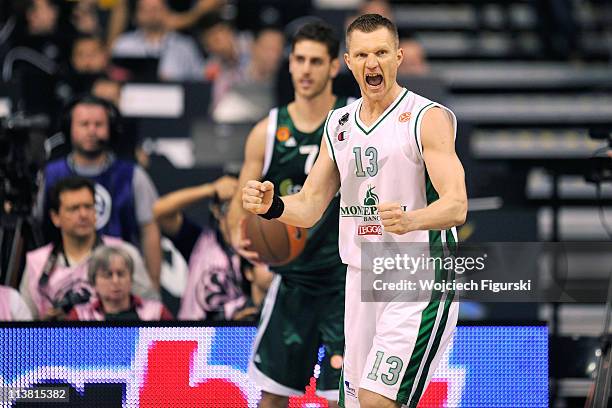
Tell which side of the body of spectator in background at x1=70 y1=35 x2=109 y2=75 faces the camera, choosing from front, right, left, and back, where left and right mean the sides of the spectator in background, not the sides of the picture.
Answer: front

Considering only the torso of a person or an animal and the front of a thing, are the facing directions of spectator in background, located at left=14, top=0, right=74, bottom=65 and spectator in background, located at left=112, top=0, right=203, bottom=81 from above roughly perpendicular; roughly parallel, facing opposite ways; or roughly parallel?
roughly parallel

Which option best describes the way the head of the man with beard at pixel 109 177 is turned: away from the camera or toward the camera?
toward the camera

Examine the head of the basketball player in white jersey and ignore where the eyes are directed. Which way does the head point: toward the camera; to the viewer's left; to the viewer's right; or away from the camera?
toward the camera

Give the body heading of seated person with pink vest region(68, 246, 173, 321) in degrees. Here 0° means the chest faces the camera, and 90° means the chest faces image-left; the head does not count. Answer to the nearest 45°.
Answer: approximately 0°

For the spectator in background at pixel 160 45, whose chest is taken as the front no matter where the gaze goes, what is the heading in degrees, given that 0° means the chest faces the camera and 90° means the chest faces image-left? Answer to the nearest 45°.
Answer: approximately 0°

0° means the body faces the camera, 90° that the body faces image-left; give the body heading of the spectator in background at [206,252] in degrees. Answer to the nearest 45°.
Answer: approximately 315°

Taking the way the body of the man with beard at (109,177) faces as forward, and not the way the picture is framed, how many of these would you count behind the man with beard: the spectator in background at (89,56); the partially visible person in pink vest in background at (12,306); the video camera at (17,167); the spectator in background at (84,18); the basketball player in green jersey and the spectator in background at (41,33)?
3

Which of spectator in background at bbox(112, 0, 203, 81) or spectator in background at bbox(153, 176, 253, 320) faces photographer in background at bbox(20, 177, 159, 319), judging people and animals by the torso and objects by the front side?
spectator in background at bbox(112, 0, 203, 81)

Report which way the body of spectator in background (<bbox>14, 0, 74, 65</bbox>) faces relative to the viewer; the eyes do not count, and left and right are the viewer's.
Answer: facing the viewer

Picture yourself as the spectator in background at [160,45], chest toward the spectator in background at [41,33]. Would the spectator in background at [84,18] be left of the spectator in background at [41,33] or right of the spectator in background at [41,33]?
right

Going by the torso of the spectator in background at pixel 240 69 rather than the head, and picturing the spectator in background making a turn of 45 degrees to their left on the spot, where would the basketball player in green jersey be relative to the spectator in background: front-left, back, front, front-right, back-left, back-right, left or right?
front-right

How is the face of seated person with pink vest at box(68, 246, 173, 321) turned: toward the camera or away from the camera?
toward the camera

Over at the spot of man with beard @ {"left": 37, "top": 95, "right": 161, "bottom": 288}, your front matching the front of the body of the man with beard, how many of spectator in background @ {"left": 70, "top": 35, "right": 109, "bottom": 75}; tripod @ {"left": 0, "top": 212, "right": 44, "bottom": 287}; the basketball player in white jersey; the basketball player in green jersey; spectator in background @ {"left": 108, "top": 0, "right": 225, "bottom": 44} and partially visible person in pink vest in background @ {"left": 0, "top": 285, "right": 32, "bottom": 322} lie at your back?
2
